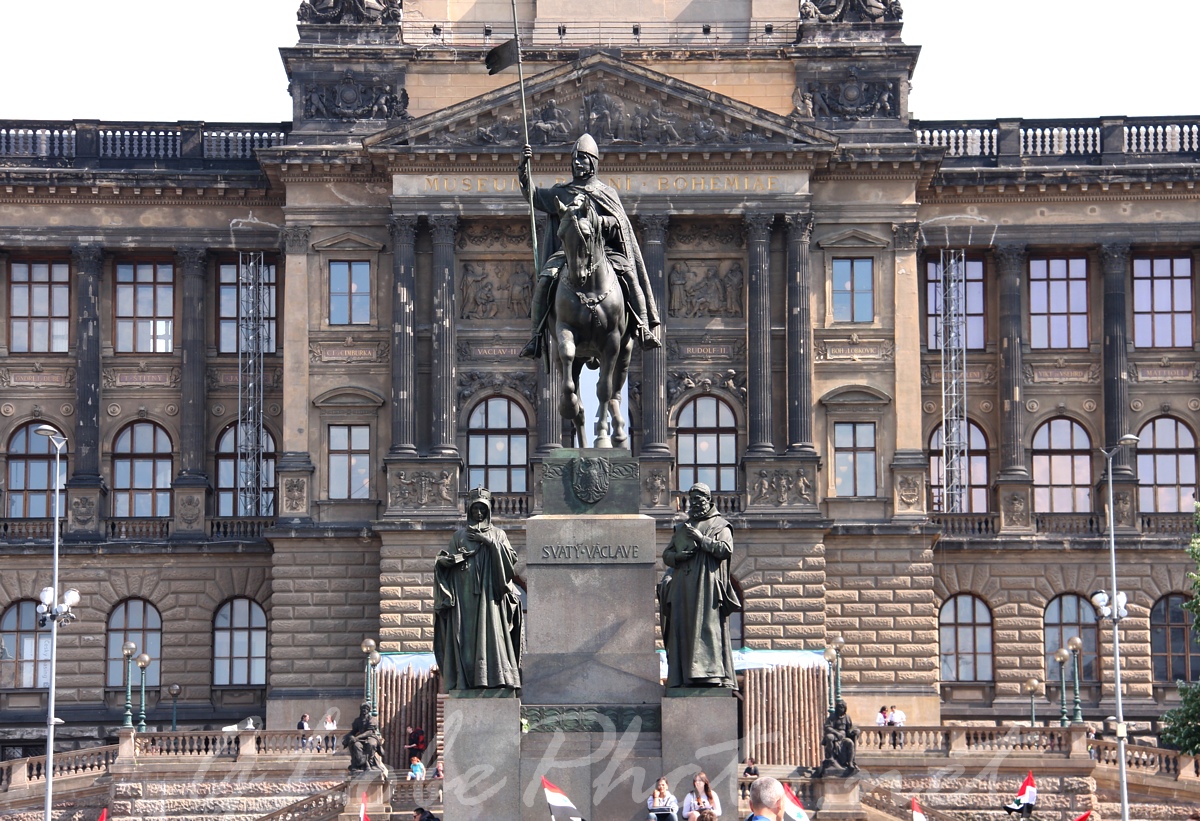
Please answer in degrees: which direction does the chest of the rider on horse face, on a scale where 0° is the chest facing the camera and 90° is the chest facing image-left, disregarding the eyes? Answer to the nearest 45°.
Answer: approximately 0°

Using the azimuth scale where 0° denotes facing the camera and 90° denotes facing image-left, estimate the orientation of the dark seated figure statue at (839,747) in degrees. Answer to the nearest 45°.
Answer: approximately 0°

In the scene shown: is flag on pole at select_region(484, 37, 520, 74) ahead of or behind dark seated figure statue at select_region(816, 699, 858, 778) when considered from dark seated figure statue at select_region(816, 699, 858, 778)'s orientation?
ahead

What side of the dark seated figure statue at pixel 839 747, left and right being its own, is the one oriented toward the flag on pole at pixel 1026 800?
left
